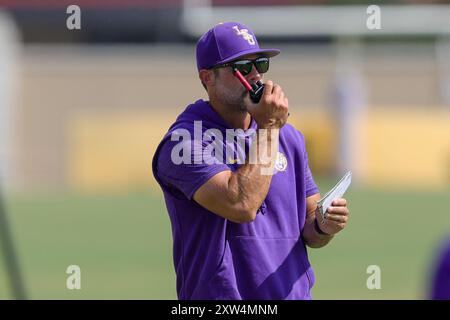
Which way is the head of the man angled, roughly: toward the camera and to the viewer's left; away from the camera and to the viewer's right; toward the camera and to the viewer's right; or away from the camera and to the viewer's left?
toward the camera and to the viewer's right

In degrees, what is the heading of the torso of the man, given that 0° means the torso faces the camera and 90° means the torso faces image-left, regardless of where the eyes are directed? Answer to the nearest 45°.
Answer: approximately 315°
